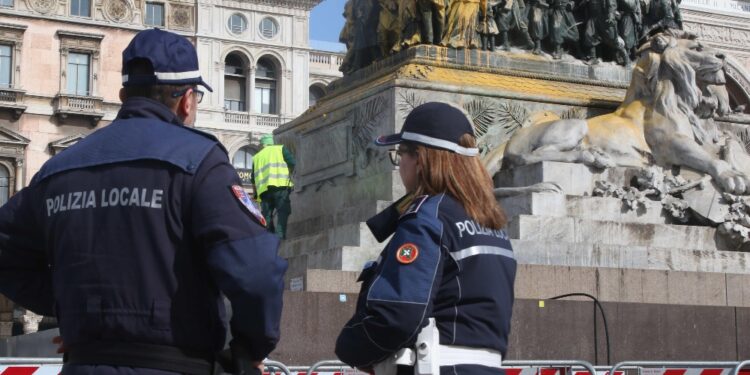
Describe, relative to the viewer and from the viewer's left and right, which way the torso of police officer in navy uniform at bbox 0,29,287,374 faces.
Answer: facing away from the viewer and to the right of the viewer

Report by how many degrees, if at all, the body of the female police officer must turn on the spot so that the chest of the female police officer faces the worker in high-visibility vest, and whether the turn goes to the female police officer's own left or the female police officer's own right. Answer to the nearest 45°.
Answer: approximately 45° to the female police officer's own right

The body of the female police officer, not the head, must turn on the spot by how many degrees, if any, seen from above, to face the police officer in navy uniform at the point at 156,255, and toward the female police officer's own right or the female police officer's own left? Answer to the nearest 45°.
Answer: approximately 90° to the female police officer's own left

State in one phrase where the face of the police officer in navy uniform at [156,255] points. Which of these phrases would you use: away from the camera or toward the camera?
away from the camera

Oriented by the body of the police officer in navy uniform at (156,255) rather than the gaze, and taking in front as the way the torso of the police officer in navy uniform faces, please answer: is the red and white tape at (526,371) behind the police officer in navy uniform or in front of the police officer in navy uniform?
in front

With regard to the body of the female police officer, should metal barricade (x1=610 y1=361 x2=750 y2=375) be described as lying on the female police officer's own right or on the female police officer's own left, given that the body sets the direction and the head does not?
on the female police officer's own right

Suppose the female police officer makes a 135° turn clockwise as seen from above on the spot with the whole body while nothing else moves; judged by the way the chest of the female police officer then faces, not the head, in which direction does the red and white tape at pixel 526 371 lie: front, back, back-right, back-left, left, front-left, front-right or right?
left

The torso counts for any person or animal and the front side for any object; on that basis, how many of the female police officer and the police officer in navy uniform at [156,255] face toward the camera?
0
